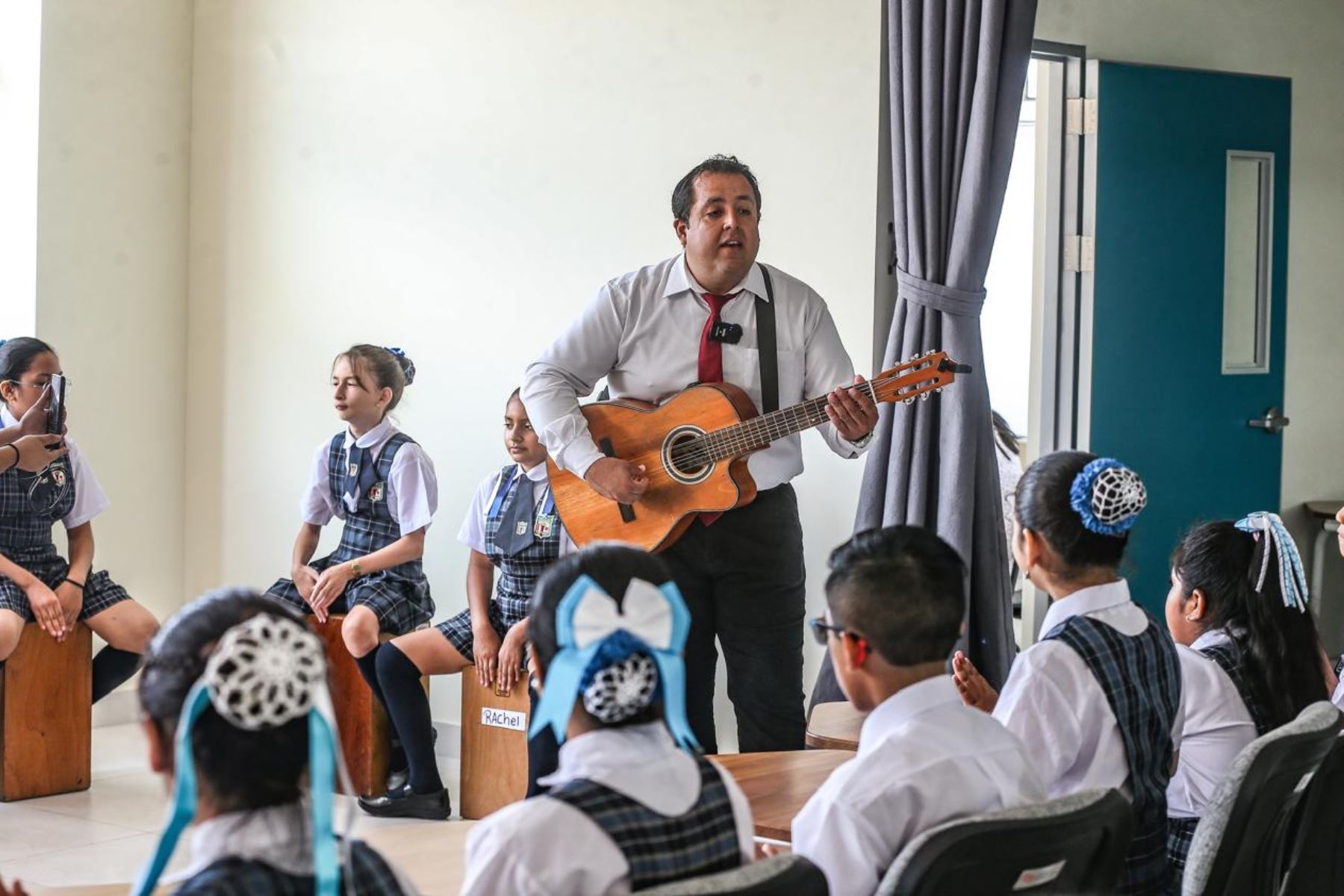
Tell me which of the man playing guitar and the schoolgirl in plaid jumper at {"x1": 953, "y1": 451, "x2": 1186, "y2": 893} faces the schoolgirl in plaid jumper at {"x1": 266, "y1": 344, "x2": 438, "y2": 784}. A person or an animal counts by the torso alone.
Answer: the schoolgirl in plaid jumper at {"x1": 953, "y1": 451, "x2": 1186, "y2": 893}

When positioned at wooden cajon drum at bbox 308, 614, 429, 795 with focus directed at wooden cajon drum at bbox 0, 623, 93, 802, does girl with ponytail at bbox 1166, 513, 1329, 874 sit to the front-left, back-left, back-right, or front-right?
back-left

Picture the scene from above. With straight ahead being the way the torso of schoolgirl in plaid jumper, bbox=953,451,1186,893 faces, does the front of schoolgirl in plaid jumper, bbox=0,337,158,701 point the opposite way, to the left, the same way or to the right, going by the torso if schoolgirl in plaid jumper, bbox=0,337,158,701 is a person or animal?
the opposite way

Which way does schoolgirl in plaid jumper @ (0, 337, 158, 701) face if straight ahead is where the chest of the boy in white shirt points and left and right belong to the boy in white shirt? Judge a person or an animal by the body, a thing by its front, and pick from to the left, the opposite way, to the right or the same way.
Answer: the opposite way

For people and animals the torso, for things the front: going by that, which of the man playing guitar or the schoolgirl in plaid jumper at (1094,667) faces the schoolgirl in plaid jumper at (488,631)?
the schoolgirl in plaid jumper at (1094,667)

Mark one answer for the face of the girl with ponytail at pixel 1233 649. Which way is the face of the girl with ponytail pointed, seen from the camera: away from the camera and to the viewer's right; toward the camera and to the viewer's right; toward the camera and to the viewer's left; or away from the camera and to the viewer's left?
away from the camera and to the viewer's left

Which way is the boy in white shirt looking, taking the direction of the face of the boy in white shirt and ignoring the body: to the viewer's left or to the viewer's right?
to the viewer's left

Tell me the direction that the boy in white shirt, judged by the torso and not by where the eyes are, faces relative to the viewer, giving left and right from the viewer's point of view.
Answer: facing away from the viewer and to the left of the viewer

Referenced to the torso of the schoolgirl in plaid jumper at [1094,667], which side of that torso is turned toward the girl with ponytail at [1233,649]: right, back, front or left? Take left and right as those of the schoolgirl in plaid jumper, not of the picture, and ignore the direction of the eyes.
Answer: right
